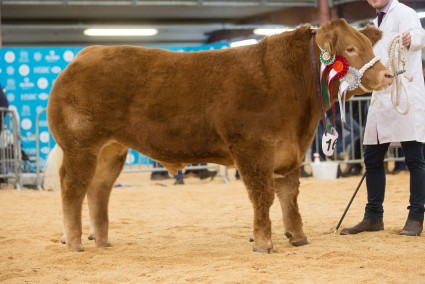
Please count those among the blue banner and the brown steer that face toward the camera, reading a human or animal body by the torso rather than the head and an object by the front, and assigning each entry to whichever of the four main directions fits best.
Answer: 1

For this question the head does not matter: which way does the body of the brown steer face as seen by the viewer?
to the viewer's right

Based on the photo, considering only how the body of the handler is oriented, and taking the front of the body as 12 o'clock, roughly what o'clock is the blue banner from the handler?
The blue banner is roughly at 3 o'clock from the handler.

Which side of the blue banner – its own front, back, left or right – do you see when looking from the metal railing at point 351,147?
left

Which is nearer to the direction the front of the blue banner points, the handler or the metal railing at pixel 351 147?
the handler

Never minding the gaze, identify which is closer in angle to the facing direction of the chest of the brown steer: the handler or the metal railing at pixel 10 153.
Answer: the handler

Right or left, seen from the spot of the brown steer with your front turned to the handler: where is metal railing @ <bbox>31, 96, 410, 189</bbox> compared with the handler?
left

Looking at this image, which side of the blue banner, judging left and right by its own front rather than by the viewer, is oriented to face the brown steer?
front

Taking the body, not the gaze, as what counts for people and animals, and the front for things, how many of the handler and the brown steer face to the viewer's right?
1

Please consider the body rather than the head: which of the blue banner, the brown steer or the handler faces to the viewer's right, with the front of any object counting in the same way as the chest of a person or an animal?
the brown steer

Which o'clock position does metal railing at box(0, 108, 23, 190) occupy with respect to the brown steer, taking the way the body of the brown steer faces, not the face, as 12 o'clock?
The metal railing is roughly at 8 o'clock from the brown steer.

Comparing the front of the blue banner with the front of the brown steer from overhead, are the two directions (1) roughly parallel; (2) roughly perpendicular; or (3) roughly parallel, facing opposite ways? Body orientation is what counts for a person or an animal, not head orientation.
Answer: roughly perpendicular

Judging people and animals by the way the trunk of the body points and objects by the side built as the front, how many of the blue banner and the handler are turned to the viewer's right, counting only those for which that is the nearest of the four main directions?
0
